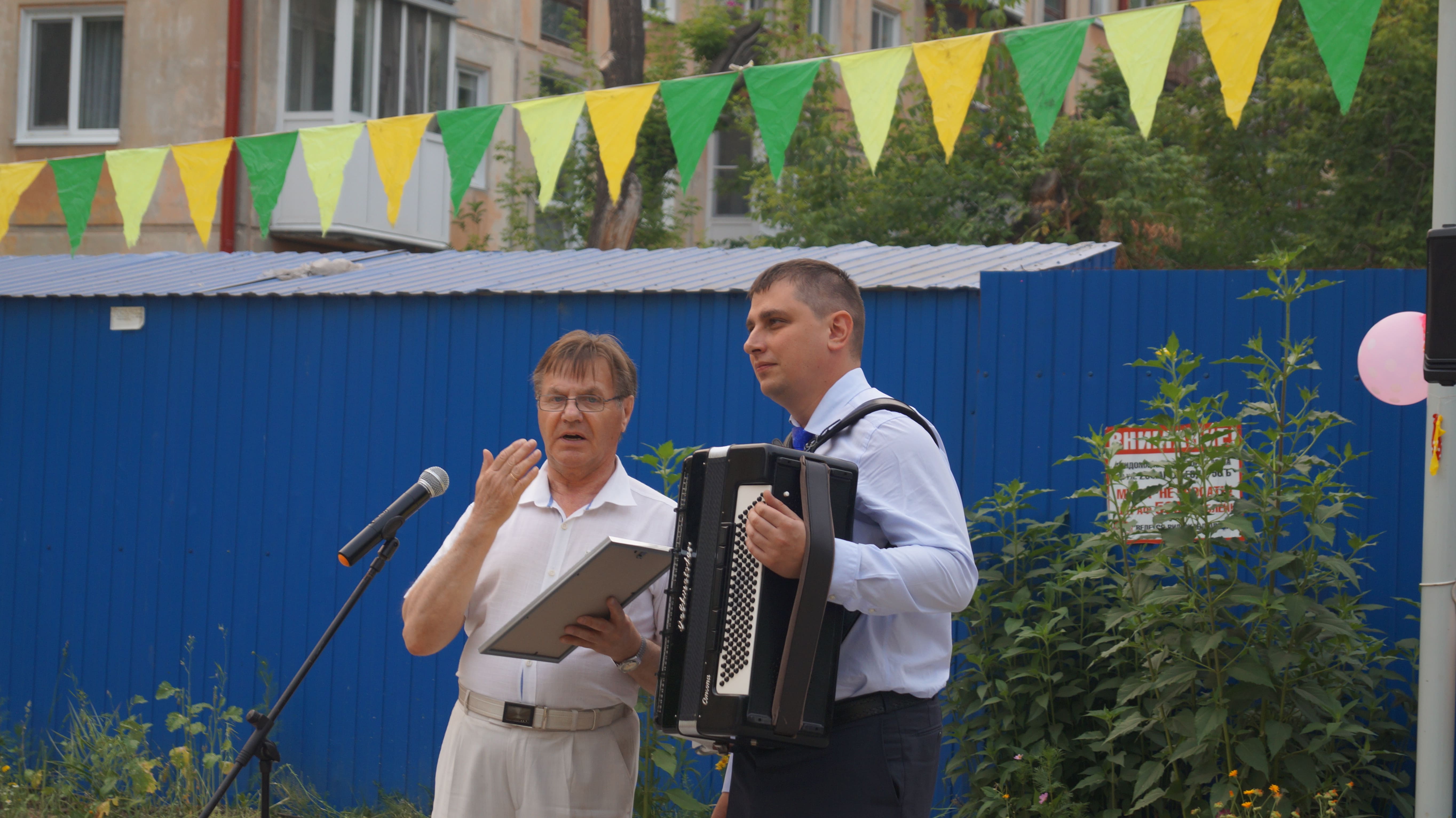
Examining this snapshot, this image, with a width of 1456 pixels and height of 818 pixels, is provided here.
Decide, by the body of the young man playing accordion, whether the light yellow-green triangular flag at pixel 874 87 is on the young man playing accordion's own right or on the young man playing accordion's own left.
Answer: on the young man playing accordion's own right

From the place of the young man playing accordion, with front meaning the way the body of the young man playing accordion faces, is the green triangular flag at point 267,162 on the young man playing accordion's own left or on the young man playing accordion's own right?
on the young man playing accordion's own right

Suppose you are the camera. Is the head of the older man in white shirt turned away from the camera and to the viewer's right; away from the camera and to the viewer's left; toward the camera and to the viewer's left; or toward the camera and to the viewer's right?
toward the camera and to the viewer's left

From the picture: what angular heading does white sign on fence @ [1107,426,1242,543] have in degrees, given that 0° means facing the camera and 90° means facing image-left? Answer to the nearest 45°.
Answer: approximately 0°

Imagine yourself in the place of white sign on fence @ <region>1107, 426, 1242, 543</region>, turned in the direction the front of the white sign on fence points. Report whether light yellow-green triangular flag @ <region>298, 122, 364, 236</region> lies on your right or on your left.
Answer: on your right

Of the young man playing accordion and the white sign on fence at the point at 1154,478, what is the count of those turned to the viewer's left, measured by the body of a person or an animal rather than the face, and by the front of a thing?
1

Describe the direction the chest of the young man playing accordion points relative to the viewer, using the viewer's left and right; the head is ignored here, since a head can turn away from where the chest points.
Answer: facing to the left of the viewer
